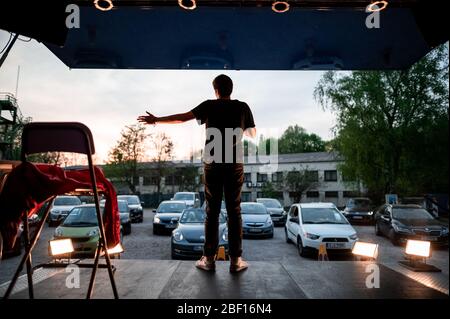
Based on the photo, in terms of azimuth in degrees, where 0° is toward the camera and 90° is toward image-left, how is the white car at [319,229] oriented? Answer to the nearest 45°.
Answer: approximately 315°

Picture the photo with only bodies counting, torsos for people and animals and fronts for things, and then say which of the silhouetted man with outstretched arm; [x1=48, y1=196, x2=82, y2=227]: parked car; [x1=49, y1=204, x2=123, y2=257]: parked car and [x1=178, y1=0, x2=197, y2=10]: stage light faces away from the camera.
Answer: the silhouetted man with outstretched arm

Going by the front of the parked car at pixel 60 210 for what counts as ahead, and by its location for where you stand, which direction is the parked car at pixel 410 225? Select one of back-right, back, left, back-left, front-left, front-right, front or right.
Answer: front-left

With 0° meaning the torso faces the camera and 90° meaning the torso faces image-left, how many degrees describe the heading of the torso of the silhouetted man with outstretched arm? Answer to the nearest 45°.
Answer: approximately 180°

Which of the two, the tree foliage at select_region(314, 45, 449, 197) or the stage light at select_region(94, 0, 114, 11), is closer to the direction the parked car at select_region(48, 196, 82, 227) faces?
the stage light
